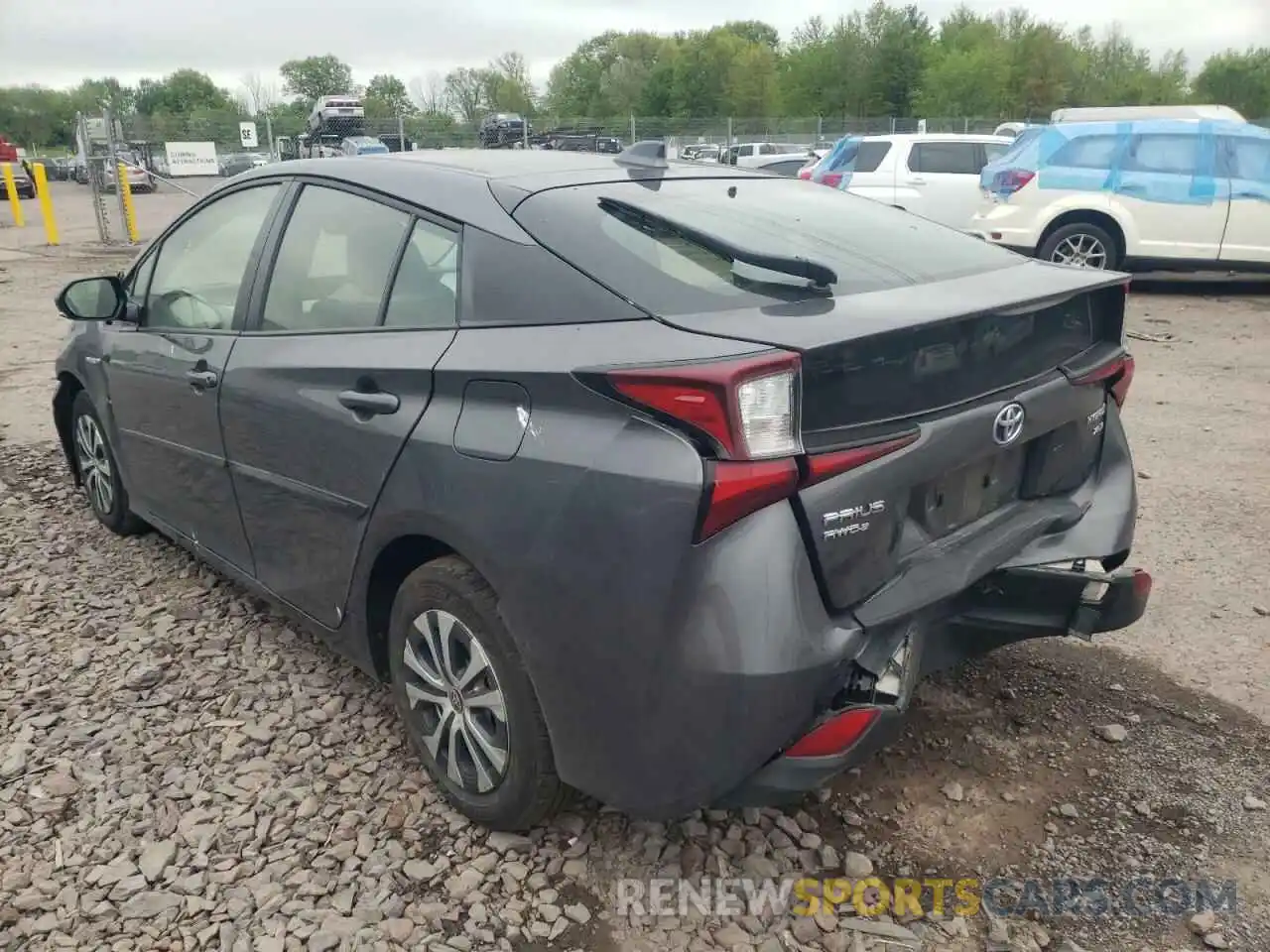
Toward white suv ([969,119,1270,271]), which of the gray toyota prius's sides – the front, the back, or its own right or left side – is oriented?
right

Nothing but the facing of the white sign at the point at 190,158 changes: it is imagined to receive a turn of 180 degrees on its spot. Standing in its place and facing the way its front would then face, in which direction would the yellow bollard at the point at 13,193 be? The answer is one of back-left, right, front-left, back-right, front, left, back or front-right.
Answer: back-left

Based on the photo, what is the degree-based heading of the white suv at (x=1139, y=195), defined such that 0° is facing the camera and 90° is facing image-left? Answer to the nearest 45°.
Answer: approximately 270°

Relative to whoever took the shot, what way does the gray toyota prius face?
facing away from the viewer and to the left of the viewer

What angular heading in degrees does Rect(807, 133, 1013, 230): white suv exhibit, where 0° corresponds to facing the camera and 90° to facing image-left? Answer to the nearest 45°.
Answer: approximately 270°

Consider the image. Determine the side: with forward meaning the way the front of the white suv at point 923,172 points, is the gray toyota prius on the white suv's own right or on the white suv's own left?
on the white suv's own right

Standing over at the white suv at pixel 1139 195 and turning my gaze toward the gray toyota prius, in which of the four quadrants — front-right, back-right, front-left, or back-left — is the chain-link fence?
back-right

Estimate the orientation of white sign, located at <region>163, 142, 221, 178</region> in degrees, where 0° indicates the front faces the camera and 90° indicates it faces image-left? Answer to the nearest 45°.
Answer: approximately 0°

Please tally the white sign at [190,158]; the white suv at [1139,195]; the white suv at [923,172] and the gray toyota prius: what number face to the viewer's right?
2

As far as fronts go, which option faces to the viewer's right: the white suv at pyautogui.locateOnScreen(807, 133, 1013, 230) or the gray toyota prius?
the white suv

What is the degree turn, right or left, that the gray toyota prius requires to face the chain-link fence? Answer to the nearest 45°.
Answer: approximately 45° to its right
